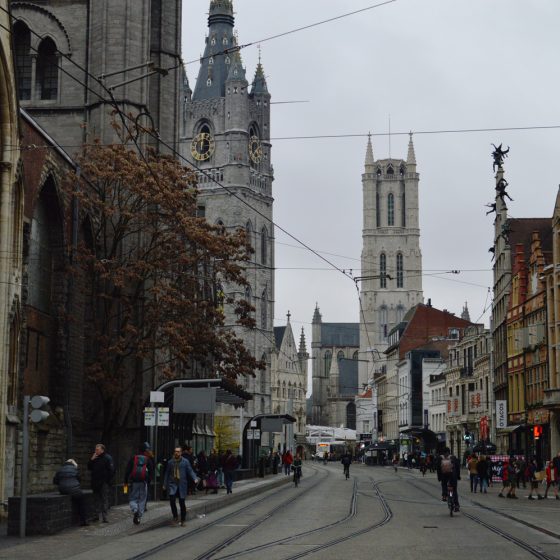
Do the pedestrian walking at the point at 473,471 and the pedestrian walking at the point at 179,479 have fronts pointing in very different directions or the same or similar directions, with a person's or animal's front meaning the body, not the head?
very different directions

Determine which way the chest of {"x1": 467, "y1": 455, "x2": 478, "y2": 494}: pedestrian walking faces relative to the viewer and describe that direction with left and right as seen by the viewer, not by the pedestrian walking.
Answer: facing away from the viewer

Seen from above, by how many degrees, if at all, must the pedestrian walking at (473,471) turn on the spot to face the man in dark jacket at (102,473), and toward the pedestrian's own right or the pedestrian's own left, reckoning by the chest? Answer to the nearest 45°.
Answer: approximately 180°

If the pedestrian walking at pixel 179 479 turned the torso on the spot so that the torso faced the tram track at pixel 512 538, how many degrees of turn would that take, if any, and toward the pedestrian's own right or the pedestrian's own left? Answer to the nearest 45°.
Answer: approximately 45° to the pedestrian's own left

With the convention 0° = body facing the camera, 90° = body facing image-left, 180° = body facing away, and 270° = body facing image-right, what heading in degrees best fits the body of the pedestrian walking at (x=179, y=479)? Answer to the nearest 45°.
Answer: approximately 0°
